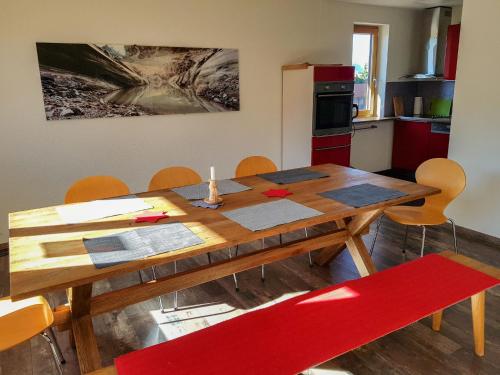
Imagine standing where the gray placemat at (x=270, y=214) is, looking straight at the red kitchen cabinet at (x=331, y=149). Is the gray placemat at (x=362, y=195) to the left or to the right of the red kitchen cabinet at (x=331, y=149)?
right

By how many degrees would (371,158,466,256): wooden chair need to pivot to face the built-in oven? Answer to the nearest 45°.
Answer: approximately 90° to its right

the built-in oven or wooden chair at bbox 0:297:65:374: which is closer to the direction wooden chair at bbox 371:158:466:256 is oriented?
the wooden chair

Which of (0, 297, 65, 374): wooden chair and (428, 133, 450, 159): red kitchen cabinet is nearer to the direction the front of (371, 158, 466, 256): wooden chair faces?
the wooden chair

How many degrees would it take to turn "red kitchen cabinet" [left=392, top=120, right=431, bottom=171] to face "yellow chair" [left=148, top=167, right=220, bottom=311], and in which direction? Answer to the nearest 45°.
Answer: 0° — it already faces it

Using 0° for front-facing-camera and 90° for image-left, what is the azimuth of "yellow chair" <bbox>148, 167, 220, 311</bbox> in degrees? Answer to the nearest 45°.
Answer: approximately 315°
